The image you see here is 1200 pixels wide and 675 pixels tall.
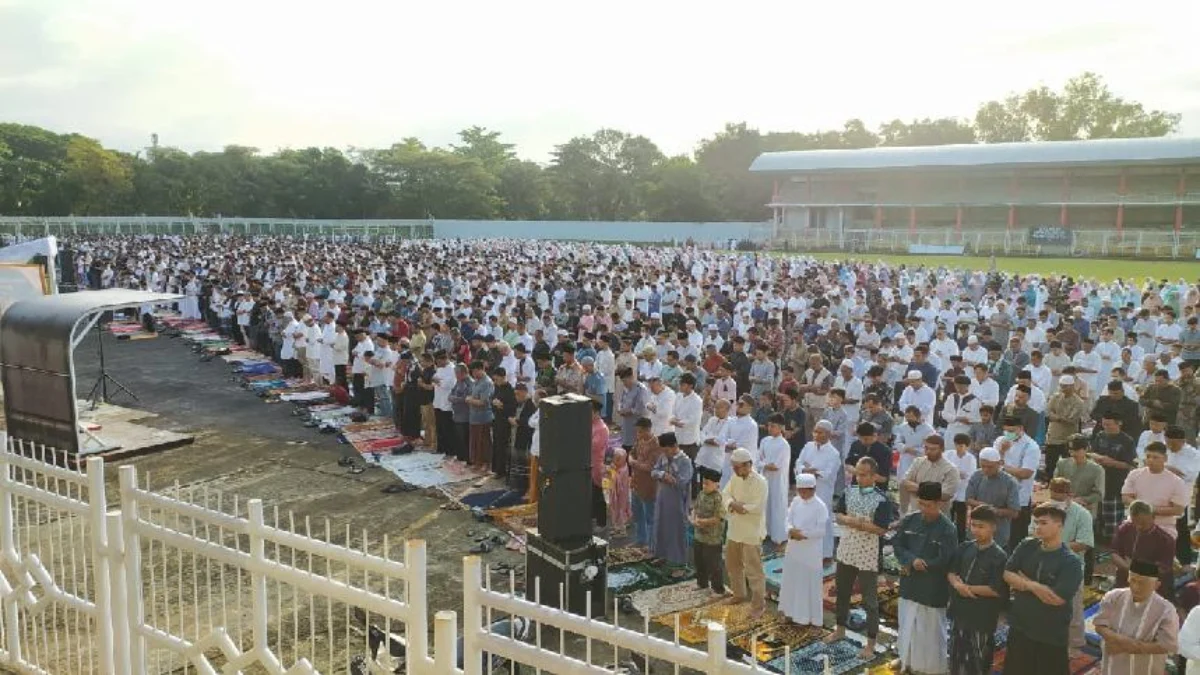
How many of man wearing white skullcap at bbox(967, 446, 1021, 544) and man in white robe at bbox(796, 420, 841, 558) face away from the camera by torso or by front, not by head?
0

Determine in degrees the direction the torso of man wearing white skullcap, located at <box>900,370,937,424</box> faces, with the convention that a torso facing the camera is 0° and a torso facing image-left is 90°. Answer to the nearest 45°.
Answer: approximately 45°

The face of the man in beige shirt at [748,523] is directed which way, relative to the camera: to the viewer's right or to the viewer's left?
to the viewer's left

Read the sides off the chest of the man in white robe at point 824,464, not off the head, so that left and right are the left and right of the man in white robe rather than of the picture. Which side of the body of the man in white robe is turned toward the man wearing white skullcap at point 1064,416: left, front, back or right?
back

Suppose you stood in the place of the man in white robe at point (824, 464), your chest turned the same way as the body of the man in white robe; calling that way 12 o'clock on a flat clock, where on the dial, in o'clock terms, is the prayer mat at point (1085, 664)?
The prayer mat is roughly at 9 o'clock from the man in white robe.

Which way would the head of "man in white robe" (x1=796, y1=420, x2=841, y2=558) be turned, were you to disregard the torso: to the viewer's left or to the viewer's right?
to the viewer's left

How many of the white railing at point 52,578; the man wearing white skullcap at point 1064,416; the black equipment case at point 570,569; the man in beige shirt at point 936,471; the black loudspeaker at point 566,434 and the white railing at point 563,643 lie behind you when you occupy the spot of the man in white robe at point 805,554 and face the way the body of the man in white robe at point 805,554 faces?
2
